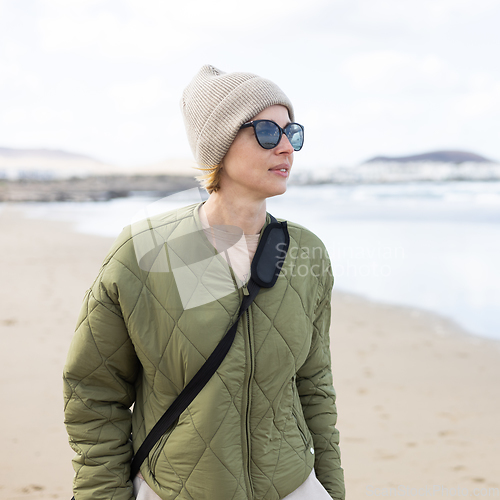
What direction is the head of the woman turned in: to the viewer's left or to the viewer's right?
to the viewer's right
